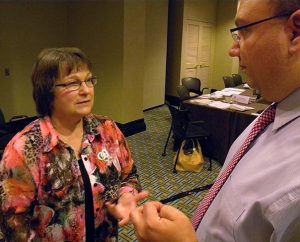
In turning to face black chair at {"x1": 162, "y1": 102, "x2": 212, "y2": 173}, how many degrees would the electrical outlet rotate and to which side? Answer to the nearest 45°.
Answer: approximately 45° to its left

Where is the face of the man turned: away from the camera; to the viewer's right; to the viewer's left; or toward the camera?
to the viewer's left

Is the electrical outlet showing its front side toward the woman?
yes

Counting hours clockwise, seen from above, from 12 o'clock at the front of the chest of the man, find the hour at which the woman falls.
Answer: The woman is roughly at 1 o'clock from the man.

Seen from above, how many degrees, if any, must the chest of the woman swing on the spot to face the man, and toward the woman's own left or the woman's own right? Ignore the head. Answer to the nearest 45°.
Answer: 0° — they already face them

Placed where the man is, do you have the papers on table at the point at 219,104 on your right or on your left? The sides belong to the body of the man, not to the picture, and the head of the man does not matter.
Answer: on your right

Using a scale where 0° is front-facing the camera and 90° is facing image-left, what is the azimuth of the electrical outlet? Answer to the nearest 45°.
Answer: approximately 0°

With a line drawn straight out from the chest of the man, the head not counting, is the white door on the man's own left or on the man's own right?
on the man's own right

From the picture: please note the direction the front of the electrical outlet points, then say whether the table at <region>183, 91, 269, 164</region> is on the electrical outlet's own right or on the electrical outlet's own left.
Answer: on the electrical outlet's own left

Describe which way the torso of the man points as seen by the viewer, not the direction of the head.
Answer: to the viewer's left

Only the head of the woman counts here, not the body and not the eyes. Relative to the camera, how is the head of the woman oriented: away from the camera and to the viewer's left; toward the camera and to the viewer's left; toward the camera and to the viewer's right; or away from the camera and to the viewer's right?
toward the camera and to the viewer's right
